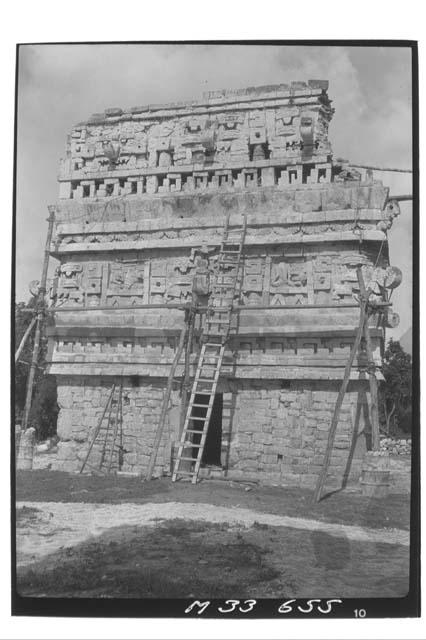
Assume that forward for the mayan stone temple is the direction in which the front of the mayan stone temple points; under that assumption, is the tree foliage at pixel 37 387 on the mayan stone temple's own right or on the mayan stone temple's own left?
on the mayan stone temple's own right

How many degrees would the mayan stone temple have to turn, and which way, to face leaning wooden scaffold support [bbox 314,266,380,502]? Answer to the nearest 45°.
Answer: approximately 45° to its left

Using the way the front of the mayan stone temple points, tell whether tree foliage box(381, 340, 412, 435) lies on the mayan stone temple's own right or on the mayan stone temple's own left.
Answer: on the mayan stone temple's own left

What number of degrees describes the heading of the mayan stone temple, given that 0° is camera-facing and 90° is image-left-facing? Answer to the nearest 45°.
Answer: approximately 0°
